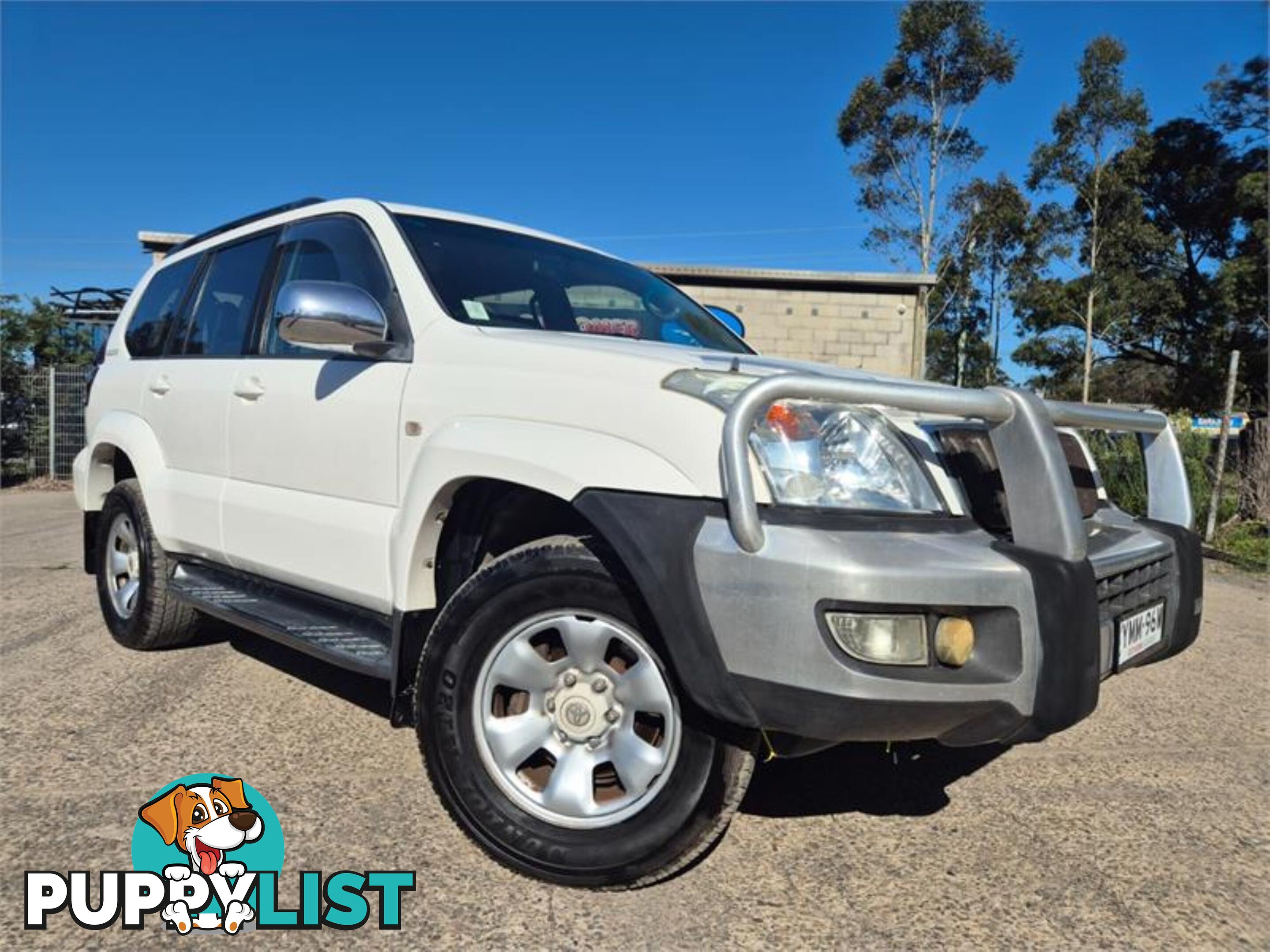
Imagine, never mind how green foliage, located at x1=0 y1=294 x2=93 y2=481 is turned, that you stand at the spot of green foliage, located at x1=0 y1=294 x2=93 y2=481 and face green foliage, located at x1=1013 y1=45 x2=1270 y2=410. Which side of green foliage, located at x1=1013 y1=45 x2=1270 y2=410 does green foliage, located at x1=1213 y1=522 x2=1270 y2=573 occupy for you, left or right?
right

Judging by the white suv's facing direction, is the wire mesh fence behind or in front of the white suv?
behind

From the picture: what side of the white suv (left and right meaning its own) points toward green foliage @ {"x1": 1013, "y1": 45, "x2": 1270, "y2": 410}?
left

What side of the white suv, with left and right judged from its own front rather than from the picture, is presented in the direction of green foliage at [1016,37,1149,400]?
left

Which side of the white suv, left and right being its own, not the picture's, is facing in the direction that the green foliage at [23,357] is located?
back

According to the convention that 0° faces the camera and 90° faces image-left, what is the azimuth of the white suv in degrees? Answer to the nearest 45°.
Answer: approximately 315°

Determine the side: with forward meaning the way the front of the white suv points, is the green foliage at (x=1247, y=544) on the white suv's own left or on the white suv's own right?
on the white suv's own left

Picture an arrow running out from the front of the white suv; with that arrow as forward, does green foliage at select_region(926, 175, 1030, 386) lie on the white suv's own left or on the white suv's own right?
on the white suv's own left
